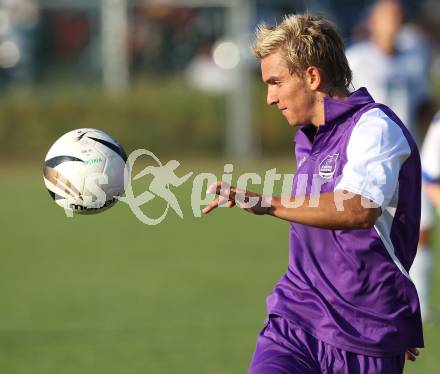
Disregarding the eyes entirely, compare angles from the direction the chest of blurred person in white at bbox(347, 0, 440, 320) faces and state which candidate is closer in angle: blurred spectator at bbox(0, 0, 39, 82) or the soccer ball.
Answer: the soccer ball

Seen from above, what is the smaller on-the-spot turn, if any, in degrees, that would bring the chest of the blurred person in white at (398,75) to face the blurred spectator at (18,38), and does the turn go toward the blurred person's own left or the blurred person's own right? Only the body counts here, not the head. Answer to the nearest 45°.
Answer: approximately 135° to the blurred person's own right

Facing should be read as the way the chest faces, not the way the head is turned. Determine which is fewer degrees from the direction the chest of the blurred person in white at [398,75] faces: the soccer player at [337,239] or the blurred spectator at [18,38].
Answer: the soccer player

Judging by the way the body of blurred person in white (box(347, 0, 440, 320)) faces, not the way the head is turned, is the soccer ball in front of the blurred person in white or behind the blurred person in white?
in front

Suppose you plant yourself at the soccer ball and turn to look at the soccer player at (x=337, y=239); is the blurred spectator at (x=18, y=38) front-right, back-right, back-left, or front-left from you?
back-left

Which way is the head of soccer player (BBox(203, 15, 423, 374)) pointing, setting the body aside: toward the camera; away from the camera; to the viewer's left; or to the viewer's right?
to the viewer's left

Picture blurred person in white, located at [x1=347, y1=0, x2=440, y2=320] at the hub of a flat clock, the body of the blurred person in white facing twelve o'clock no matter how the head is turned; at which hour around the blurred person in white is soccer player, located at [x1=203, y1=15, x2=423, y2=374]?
The soccer player is roughly at 12 o'clock from the blurred person in white.

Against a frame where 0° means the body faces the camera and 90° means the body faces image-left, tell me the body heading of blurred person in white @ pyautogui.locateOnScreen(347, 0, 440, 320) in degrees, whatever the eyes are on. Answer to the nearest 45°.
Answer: approximately 0°
